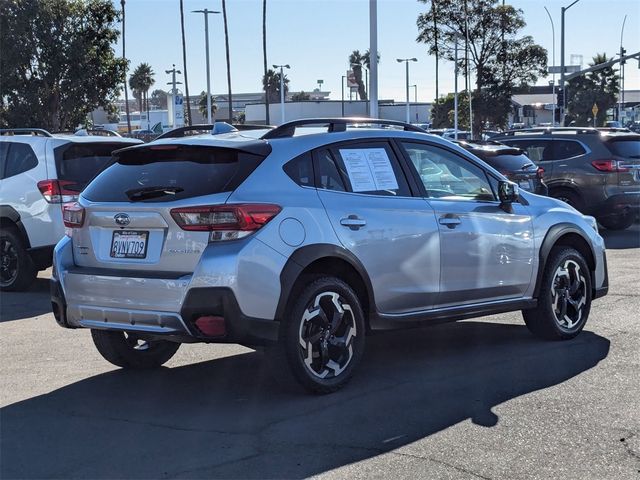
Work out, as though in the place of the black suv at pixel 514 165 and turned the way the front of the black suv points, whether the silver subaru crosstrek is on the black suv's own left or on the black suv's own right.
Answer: on the black suv's own left

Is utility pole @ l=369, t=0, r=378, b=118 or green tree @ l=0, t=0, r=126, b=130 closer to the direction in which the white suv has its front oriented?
the green tree

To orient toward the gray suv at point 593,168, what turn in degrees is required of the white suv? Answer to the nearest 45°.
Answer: approximately 135° to its right

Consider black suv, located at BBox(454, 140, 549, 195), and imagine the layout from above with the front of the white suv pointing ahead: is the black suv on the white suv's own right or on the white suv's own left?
on the white suv's own right

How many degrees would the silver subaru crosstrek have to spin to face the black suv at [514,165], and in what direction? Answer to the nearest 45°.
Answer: approximately 45° to its left

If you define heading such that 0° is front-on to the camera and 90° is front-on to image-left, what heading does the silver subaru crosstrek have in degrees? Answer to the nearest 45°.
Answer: approximately 225°

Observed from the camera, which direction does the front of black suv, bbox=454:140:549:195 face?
facing away from the viewer and to the left of the viewer

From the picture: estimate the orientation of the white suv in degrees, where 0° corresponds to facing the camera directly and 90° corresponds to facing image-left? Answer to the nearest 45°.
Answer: approximately 135°

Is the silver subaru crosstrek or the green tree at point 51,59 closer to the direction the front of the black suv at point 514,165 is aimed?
the green tree

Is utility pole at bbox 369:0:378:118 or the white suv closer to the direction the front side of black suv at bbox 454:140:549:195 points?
the utility pole

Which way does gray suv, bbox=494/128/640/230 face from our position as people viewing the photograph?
facing away from the viewer and to the left of the viewer

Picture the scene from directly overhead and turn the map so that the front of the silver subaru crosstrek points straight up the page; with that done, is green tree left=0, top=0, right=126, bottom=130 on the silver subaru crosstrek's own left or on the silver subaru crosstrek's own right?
on the silver subaru crosstrek's own left

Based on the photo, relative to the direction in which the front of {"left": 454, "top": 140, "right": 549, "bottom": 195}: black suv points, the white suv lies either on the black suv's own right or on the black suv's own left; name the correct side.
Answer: on the black suv's own left
